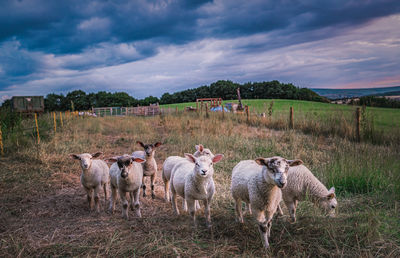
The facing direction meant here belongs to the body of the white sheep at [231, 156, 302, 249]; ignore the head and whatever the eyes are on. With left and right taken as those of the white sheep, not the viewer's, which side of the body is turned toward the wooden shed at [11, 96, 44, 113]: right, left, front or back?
back

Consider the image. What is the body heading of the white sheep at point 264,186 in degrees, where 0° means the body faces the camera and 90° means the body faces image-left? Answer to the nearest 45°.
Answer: approximately 315°

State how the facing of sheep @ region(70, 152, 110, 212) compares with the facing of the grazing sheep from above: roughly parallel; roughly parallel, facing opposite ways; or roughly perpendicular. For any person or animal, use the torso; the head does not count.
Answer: roughly perpendicular

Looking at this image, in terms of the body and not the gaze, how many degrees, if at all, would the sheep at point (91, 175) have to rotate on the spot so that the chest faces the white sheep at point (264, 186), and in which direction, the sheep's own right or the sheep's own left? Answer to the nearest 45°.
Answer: approximately 90° to the sheep's own left

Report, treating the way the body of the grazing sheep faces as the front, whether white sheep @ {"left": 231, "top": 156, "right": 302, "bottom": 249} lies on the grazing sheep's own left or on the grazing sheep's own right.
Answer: on the grazing sheep's own right

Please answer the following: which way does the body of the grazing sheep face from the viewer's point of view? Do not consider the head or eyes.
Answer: to the viewer's right

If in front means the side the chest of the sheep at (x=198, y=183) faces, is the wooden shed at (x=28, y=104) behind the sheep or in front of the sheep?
behind

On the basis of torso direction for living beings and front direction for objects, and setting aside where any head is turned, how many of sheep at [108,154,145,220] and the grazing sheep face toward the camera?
1

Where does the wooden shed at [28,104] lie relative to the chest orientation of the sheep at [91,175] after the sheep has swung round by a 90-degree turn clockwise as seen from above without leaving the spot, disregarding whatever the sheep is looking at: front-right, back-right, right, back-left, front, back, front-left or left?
front-right
